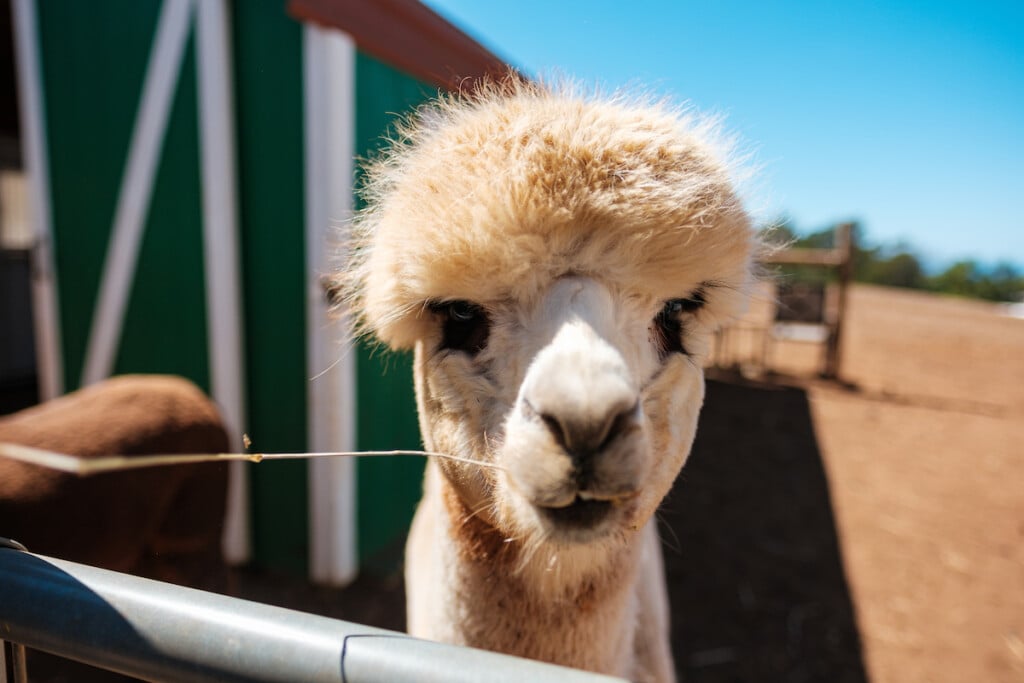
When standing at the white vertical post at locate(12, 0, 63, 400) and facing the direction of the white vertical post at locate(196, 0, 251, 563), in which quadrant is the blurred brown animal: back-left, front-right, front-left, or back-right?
front-right

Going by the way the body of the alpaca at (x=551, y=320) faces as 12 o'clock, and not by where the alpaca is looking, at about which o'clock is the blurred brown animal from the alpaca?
The blurred brown animal is roughly at 4 o'clock from the alpaca.

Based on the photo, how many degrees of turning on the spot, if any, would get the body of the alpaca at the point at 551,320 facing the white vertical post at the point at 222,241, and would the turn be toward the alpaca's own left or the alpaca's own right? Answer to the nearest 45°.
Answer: approximately 135° to the alpaca's own right

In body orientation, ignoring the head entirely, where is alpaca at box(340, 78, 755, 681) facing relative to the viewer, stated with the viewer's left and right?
facing the viewer

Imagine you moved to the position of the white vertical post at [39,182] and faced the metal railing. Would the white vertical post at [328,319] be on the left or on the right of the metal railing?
left

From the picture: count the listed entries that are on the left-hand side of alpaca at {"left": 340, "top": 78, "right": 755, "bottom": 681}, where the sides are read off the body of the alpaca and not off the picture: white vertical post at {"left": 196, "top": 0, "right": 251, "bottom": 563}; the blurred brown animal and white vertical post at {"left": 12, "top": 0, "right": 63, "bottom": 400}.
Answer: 0
